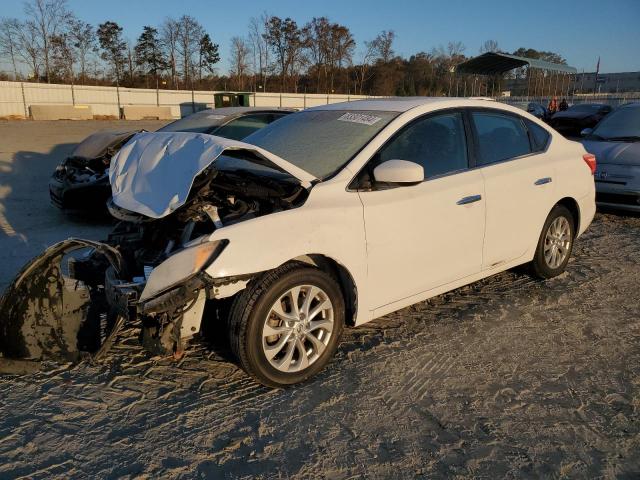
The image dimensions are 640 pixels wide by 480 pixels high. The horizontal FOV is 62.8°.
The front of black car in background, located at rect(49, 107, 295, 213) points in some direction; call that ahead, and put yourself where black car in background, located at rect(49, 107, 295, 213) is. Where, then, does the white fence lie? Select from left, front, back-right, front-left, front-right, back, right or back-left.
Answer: back-right

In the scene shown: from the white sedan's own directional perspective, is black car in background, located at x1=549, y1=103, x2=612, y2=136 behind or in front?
behind

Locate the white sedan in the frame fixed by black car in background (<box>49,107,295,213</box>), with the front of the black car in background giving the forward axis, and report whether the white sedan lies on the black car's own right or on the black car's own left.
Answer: on the black car's own left

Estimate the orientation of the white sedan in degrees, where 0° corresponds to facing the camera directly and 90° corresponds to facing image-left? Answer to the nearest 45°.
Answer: approximately 45°

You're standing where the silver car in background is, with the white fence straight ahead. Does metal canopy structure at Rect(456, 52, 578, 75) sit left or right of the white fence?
right

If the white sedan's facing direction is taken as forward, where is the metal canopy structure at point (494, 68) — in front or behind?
behind

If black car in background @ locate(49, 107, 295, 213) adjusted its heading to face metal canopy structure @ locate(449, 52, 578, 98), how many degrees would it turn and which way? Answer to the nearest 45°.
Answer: approximately 180°

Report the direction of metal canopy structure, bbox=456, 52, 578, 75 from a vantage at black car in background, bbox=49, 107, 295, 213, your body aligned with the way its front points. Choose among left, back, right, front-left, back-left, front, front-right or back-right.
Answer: back

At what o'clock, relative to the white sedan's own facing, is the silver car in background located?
The silver car in background is roughly at 6 o'clock from the white sedan.
